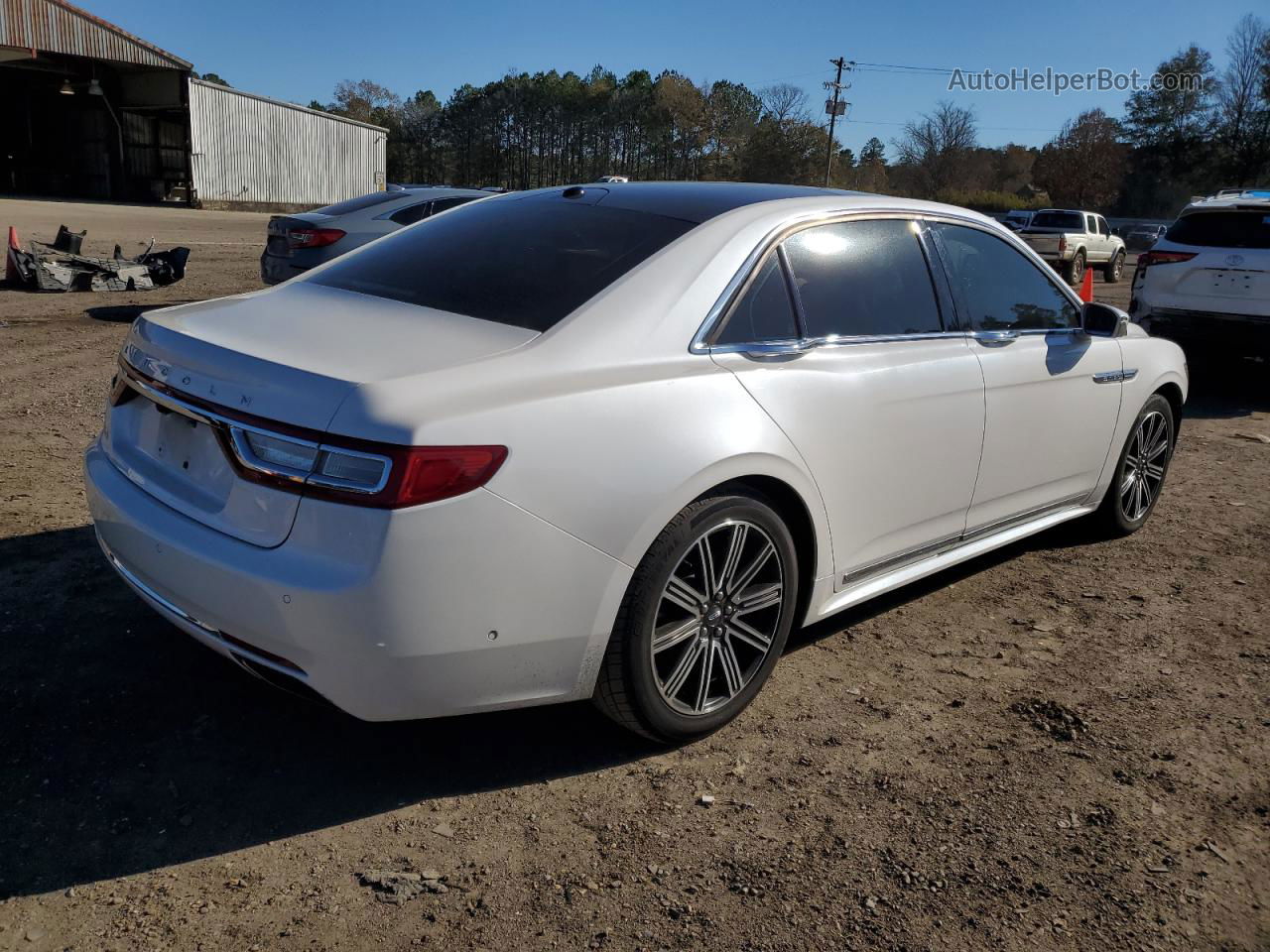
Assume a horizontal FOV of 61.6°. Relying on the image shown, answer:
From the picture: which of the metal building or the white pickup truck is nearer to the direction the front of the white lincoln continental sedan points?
the white pickup truck

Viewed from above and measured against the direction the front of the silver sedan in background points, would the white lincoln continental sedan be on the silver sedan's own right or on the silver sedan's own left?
on the silver sedan's own right

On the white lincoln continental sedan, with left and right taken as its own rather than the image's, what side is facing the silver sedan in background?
left

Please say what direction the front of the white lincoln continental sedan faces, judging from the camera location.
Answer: facing away from the viewer and to the right of the viewer

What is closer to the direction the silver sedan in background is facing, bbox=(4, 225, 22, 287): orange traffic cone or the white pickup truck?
the white pickup truck

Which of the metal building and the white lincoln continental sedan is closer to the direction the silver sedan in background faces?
the metal building
